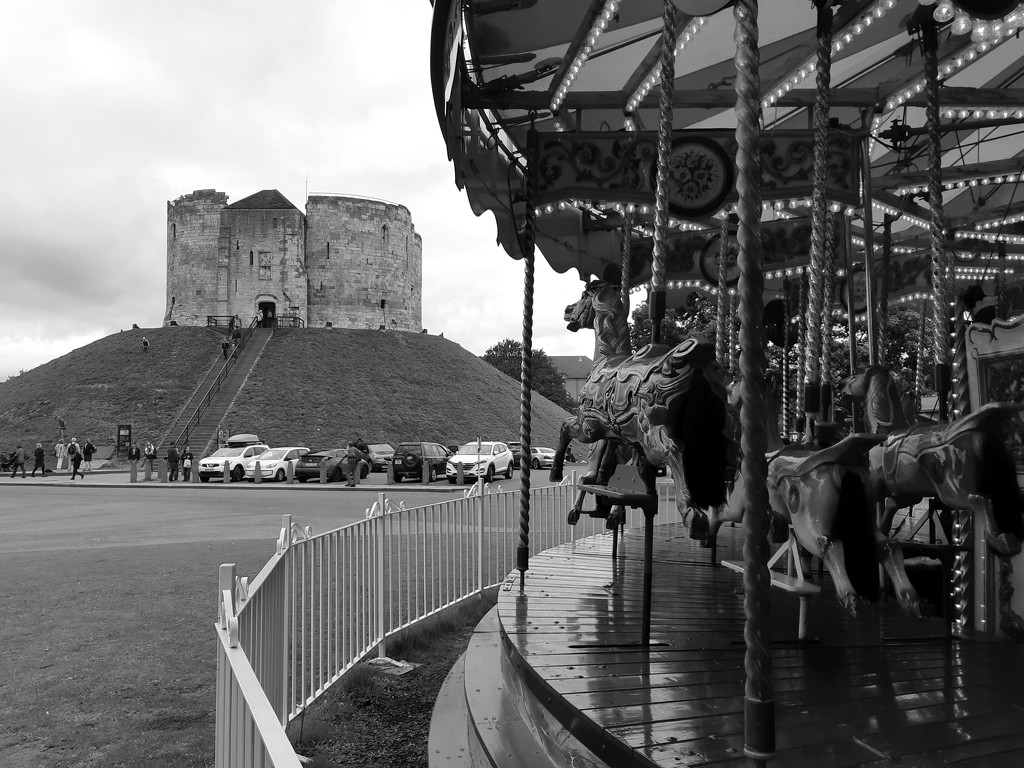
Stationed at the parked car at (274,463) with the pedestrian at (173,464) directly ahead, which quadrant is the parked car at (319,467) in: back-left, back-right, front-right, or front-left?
back-left

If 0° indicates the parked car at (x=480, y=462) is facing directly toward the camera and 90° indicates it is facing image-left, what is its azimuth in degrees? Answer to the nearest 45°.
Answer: approximately 45°

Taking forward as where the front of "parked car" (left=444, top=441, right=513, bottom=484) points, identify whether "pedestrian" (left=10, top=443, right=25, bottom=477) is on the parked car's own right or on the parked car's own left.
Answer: on the parked car's own right

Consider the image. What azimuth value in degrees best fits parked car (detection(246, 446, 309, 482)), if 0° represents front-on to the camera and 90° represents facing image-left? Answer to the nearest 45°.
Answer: approximately 45°

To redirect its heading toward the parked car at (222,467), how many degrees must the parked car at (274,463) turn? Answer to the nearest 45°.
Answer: approximately 45° to its right
